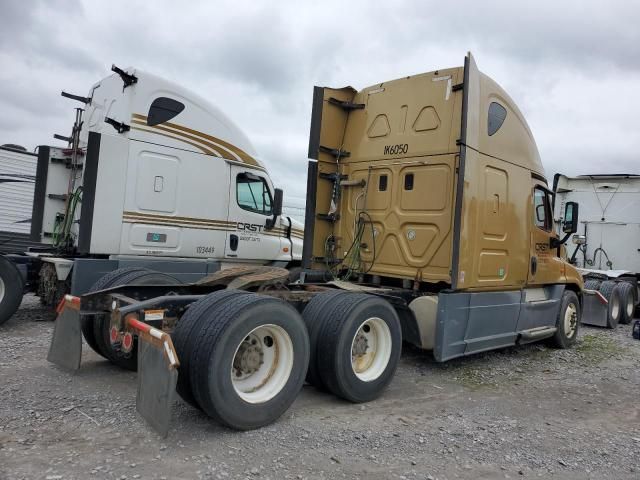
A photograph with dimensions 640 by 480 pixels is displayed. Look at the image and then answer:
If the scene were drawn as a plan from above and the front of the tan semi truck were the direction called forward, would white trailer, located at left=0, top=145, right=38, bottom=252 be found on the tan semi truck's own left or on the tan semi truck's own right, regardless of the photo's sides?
on the tan semi truck's own left

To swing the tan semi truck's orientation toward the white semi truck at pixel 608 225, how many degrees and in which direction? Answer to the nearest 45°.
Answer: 0° — it already faces it

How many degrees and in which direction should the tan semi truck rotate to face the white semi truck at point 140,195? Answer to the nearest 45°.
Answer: approximately 90° to its left

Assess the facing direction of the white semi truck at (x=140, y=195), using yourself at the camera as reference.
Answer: facing away from the viewer and to the right of the viewer

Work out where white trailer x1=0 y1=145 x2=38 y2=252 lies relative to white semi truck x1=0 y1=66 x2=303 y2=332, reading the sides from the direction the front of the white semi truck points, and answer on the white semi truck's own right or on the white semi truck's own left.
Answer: on the white semi truck's own left

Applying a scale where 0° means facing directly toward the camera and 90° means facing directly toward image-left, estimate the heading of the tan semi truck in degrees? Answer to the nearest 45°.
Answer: approximately 225°
